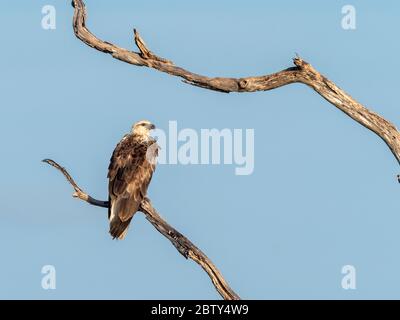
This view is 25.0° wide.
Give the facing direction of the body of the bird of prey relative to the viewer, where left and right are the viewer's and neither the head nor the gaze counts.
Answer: facing away from the viewer and to the right of the viewer

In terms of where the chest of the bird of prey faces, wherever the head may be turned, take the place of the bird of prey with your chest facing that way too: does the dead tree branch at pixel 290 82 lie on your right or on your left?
on your right
